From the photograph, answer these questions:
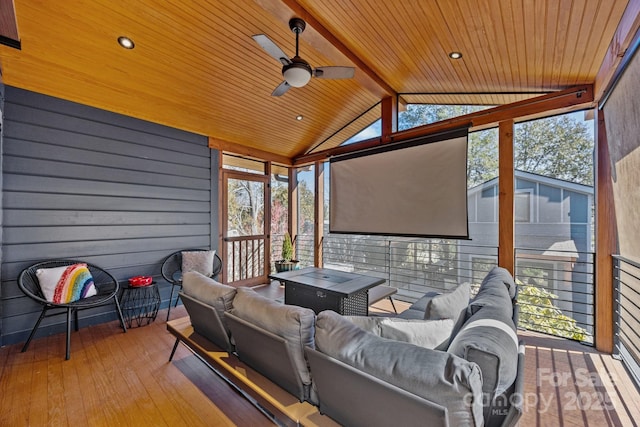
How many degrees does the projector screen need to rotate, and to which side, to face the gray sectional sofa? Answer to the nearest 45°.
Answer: approximately 45° to its left

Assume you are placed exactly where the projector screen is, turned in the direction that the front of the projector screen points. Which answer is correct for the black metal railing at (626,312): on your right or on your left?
on your left

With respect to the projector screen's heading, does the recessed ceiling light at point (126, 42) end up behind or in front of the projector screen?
in front

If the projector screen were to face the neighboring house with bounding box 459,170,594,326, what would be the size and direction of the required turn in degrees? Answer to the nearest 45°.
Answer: approximately 135° to its left

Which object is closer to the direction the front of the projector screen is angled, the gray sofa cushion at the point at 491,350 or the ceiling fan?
the ceiling fan

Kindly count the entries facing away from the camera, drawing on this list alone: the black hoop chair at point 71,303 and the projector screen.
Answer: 0

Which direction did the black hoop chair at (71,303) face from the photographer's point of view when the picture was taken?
facing the viewer and to the right of the viewer

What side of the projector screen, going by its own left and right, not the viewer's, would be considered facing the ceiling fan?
front

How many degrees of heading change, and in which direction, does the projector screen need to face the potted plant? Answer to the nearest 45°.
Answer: approximately 45° to its right

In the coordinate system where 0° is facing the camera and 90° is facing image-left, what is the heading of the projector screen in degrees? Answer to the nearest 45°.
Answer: approximately 45°

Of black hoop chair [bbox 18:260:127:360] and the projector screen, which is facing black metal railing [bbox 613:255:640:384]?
the black hoop chair
